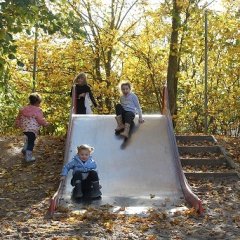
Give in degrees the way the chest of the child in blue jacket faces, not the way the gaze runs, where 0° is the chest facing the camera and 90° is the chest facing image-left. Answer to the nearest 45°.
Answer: approximately 0°

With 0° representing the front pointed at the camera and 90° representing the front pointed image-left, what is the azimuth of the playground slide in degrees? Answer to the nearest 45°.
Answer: approximately 0°

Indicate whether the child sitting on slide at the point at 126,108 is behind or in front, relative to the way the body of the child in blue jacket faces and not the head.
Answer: behind
